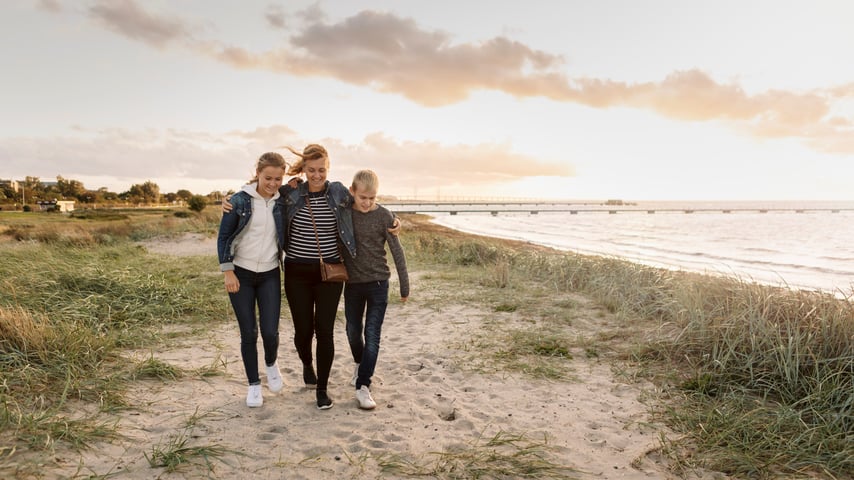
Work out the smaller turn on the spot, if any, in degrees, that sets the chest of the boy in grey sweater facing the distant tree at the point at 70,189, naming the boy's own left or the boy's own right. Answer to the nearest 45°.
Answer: approximately 135° to the boy's own right

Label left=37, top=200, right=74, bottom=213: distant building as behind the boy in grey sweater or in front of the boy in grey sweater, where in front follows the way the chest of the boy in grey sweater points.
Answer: behind

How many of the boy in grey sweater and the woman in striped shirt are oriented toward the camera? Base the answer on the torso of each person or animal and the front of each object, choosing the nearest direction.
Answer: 2

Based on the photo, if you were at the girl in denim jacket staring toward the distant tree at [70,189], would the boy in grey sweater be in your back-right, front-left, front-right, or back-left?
back-right

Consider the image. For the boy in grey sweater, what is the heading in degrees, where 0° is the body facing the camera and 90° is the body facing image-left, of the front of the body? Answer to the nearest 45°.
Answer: approximately 0°

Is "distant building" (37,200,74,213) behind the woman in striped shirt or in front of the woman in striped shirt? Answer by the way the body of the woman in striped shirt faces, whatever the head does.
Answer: behind

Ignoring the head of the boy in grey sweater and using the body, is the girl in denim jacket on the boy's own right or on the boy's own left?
on the boy's own right

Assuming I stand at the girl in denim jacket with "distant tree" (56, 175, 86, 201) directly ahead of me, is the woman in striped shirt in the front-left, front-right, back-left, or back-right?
back-right

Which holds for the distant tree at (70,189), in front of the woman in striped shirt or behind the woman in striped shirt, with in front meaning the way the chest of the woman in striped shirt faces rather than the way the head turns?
behind
